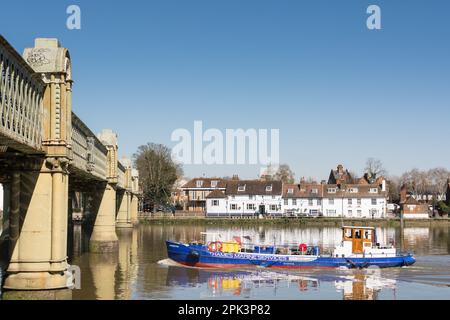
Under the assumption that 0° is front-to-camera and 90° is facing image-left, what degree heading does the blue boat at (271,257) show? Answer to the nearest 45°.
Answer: approximately 90°
